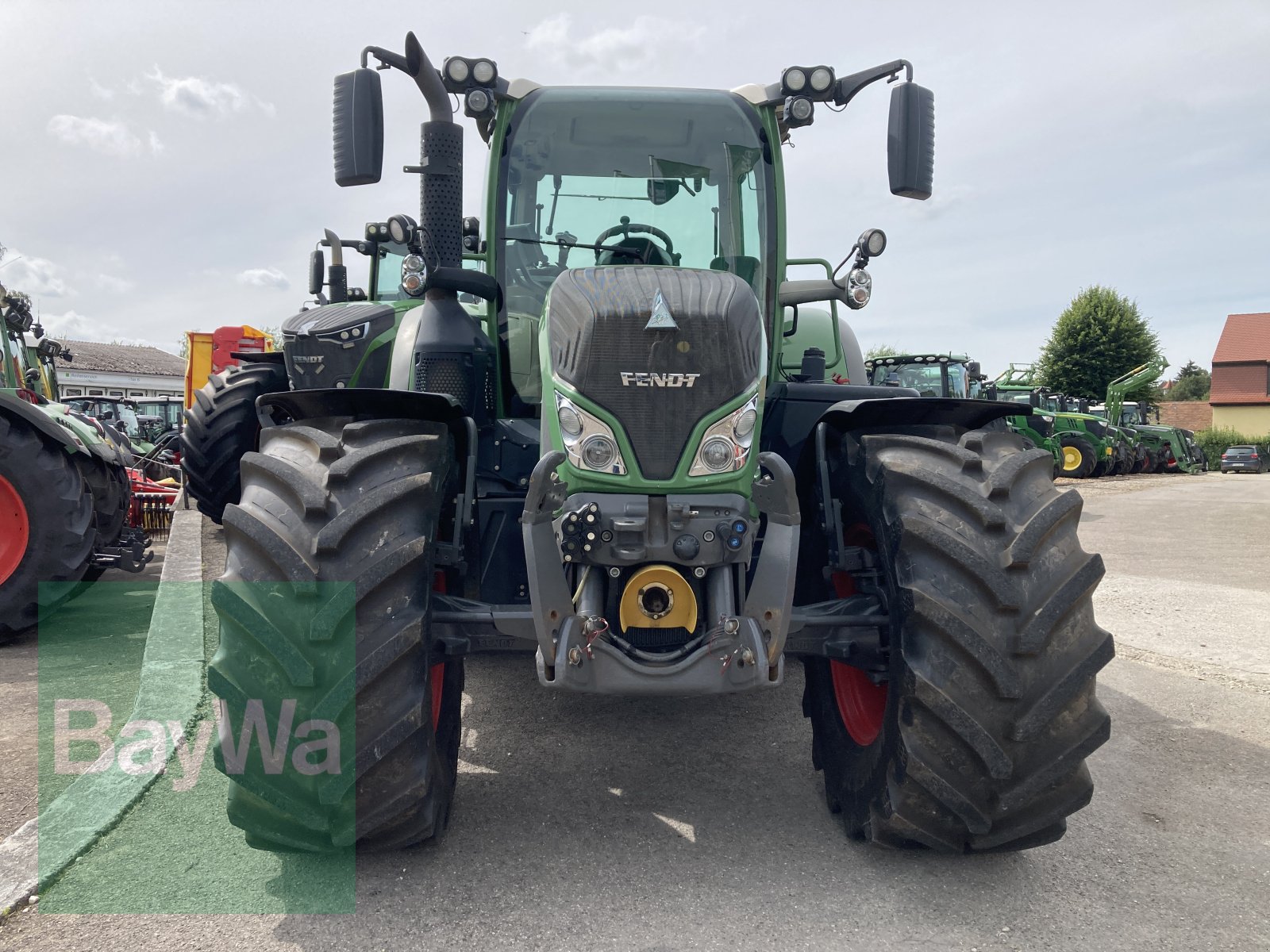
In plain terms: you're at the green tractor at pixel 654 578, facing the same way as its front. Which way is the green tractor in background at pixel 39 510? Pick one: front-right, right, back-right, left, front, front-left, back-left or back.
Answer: back-right

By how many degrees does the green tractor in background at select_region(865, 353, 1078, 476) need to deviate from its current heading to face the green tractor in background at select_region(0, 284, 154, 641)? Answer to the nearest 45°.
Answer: approximately 45° to its right

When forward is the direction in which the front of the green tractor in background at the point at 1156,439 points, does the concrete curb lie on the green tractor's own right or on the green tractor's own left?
on the green tractor's own right

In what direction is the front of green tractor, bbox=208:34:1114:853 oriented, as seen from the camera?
facing the viewer

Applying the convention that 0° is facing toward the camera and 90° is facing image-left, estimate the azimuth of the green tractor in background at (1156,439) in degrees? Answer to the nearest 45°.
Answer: approximately 315°

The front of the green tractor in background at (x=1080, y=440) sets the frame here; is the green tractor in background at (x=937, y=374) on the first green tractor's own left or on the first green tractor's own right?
on the first green tractor's own right

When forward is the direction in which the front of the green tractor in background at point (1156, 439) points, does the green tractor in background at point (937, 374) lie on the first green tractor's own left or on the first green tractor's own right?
on the first green tractor's own right

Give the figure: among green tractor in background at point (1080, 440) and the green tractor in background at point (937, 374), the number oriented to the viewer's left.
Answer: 0

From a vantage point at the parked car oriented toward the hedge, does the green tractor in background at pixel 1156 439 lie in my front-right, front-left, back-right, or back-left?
back-left
